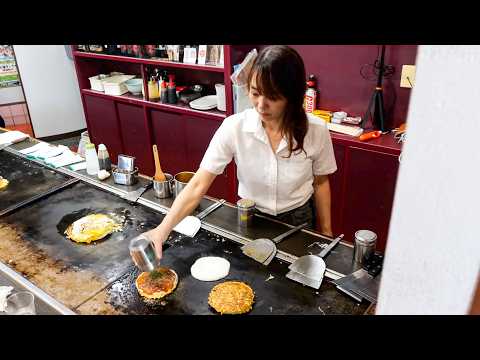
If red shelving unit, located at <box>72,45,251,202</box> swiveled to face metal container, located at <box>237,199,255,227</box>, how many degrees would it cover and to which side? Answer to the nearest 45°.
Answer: approximately 45° to its left

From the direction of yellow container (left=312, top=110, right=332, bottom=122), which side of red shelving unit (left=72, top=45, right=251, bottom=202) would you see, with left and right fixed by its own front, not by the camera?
left

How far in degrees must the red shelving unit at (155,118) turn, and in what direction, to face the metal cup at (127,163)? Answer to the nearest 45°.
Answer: approximately 45° to its left

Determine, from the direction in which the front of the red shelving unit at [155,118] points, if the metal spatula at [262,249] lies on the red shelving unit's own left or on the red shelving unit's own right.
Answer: on the red shelving unit's own left

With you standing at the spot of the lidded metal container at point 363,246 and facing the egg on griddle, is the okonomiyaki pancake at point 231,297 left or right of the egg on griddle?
left

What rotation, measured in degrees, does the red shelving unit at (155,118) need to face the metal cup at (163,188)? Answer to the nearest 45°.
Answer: approximately 45° to its left

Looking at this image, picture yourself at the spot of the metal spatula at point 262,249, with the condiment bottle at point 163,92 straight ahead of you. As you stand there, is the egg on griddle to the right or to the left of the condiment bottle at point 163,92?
left

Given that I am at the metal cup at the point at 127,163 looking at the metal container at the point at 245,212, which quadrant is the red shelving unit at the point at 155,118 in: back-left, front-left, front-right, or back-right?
back-left

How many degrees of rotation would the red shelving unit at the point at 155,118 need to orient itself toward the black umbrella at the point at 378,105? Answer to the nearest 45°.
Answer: approximately 90° to its left

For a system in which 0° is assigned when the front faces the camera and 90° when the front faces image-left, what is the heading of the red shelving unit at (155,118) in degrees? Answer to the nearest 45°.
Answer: approximately 45°

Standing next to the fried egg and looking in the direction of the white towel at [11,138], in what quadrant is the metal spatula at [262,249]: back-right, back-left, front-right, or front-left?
back-right
